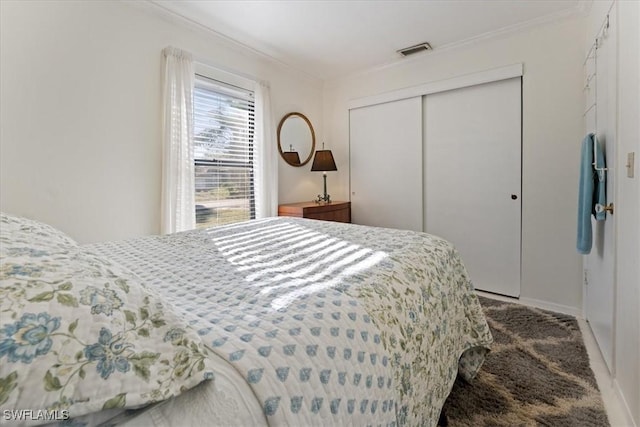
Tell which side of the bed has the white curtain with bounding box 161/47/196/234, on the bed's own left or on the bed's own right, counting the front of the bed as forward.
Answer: on the bed's own left

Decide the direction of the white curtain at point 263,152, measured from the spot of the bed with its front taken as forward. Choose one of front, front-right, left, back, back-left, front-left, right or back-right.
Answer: front-left

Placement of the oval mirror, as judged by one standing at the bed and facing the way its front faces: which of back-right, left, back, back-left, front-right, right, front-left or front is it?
front-left

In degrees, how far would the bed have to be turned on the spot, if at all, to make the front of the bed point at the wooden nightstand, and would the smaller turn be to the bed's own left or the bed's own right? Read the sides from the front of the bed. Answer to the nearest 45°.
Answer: approximately 45° to the bed's own left

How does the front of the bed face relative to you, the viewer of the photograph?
facing away from the viewer and to the right of the viewer

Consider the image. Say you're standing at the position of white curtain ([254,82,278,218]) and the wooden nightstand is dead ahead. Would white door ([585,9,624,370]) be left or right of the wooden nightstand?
right

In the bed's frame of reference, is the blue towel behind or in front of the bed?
in front
